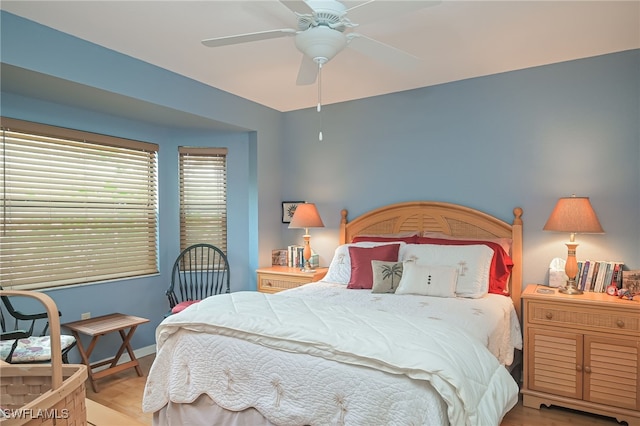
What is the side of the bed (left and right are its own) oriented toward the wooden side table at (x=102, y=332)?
right

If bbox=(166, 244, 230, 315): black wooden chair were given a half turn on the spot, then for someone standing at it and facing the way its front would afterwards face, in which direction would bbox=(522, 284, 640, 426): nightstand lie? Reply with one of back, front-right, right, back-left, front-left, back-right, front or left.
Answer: back-right

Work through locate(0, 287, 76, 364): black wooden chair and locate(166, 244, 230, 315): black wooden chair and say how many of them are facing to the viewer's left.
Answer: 0

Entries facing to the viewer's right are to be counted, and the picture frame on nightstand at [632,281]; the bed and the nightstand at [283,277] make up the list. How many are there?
0

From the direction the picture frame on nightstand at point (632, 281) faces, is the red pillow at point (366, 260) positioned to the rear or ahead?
ahead

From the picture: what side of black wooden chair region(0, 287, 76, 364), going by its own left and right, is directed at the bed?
front

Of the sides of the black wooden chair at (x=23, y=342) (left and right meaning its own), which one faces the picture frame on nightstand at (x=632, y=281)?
front

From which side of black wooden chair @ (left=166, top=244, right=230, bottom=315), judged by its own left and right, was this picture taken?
front

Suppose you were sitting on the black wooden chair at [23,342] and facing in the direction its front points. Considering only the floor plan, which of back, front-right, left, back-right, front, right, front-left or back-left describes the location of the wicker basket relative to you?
front-right

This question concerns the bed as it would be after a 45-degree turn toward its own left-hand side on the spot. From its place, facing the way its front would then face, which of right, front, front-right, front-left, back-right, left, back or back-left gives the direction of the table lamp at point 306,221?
back

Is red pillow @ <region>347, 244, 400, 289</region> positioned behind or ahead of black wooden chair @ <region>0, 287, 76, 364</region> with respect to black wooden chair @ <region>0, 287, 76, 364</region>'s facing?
ahead

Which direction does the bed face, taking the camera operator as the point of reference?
facing the viewer and to the left of the viewer

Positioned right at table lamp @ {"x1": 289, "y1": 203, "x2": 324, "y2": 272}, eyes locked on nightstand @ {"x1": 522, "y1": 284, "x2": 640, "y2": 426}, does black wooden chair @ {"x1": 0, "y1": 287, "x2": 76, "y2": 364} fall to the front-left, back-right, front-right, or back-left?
back-right
